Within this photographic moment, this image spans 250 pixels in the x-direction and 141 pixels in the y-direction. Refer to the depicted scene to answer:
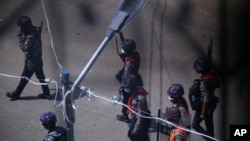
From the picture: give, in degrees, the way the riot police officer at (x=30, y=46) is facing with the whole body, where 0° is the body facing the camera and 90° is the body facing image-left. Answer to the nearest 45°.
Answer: approximately 90°

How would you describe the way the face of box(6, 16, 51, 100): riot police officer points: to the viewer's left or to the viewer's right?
to the viewer's left
